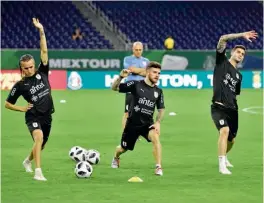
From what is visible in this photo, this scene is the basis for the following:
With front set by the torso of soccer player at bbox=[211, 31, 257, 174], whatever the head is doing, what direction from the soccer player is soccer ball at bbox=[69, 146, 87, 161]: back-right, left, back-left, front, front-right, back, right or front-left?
back-right

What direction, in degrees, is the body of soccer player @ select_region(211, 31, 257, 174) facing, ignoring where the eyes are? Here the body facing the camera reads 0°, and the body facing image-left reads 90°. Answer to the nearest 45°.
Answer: approximately 315°

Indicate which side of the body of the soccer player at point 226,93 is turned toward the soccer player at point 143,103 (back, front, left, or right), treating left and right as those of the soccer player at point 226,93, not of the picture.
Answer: right

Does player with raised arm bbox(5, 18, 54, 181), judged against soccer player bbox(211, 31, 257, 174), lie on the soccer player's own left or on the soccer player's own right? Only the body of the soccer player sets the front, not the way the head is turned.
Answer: on the soccer player's own right

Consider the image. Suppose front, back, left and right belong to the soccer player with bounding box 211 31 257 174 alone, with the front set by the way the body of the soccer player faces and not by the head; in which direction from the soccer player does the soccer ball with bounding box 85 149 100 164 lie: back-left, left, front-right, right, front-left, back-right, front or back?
back-right
